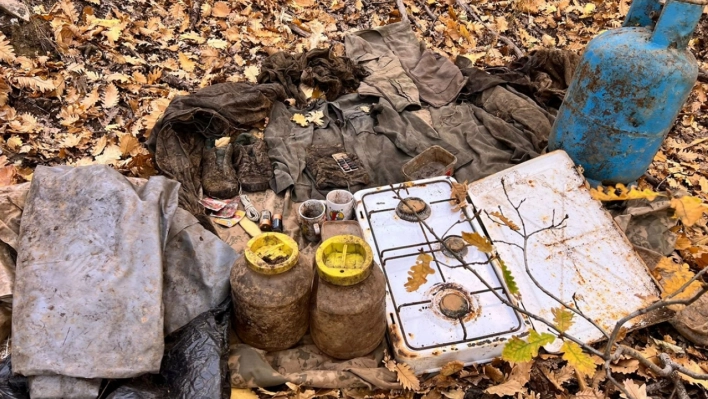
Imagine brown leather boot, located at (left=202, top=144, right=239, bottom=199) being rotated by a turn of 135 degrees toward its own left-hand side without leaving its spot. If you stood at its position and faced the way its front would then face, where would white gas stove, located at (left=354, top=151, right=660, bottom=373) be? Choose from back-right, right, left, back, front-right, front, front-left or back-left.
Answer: right

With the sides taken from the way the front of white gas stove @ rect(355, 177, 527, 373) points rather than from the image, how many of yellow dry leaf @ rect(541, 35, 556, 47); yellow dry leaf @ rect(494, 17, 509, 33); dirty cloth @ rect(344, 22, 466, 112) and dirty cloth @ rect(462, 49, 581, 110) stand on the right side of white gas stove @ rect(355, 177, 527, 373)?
4

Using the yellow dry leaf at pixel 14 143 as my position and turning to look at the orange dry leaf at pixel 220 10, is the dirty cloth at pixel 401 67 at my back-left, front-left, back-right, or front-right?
front-right

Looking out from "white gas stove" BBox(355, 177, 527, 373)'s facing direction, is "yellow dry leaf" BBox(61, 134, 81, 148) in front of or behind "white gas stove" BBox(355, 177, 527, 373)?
in front

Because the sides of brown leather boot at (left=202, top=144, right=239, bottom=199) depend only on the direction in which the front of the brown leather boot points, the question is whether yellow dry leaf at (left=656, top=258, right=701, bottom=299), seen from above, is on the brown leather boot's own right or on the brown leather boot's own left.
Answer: on the brown leather boot's own left

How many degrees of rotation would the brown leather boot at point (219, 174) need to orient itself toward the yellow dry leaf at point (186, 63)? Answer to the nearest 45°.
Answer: approximately 180°

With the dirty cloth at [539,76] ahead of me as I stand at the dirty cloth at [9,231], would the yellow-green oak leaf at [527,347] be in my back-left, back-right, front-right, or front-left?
front-right

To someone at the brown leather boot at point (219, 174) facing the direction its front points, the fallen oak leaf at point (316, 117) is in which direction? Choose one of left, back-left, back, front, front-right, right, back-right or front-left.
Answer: back-left

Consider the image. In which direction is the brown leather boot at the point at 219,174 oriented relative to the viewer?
toward the camera

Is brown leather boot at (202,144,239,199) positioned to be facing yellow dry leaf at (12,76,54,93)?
no

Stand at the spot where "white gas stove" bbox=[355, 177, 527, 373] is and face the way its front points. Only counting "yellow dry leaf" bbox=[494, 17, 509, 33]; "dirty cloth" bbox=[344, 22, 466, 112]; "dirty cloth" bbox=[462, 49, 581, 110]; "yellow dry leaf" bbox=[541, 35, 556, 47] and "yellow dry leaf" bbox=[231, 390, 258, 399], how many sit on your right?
4

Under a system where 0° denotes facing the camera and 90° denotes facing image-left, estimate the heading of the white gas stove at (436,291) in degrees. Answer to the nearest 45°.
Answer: approximately 90°

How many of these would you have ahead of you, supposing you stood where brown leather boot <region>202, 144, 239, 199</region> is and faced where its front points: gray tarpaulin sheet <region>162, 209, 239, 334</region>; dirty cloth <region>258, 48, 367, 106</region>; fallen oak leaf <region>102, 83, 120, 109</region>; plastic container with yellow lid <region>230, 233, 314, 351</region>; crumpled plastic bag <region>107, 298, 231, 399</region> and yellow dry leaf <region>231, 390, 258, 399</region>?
4

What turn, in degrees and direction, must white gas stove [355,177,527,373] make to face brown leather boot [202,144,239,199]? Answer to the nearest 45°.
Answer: approximately 45° to its right

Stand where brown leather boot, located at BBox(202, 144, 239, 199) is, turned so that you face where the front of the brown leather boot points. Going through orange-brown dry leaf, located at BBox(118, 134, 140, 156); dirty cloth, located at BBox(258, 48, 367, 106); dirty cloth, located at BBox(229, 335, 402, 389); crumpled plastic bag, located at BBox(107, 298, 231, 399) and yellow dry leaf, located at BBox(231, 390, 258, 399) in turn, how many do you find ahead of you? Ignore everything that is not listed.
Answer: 3

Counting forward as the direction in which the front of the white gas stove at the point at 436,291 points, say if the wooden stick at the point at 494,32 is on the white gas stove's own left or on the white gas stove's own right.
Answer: on the white gas stove's own right

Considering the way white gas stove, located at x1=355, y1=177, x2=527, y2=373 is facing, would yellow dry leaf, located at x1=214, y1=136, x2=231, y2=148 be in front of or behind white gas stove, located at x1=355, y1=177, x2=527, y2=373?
in front

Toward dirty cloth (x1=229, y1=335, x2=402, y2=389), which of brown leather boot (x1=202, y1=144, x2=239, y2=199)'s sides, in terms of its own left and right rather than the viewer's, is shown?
front

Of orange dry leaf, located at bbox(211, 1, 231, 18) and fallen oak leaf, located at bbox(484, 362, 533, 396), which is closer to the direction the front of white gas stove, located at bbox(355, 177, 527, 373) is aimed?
the orange dry leaf

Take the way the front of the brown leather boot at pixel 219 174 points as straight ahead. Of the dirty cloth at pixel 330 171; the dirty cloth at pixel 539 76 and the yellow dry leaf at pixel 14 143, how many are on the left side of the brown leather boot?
2

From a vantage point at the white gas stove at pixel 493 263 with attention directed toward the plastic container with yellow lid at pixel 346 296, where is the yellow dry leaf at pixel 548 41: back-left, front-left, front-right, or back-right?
back-right
